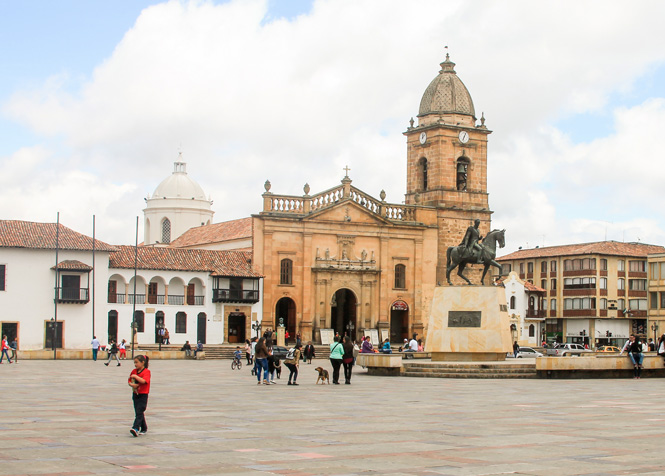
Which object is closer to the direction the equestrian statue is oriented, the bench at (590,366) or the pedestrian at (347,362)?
the bench

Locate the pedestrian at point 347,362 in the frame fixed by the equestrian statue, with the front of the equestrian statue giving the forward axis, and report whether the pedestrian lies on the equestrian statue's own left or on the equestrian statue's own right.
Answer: on the equestrian statue's own right

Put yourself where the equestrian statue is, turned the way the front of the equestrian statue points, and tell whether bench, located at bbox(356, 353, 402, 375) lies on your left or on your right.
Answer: on your right

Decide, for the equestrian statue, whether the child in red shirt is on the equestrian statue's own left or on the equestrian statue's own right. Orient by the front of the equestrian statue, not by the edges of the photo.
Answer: on the equestrian statue's own right

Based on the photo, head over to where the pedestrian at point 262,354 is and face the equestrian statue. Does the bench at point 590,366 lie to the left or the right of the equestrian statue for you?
right

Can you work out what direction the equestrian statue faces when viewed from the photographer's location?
facing to the right of the viewer

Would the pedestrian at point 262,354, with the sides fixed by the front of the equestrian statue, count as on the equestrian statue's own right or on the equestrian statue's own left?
on the equestrian statue's own right

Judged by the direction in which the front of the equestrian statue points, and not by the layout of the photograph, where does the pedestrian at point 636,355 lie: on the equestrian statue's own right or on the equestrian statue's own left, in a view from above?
on the equestrian statue's own right

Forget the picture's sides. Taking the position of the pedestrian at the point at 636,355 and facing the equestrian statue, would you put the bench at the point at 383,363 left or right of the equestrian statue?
left

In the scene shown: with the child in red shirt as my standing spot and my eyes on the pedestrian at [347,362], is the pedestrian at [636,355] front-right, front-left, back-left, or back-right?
front-right

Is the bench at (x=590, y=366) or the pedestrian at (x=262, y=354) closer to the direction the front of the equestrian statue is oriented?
the bench

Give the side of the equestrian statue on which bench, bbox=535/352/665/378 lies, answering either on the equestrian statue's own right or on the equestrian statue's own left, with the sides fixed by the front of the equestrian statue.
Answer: on the equestrian statue's own right
